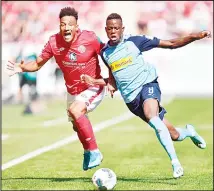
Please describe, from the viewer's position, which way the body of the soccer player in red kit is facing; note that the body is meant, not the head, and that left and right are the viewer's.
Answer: facing the viewer

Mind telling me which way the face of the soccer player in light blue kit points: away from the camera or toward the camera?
toward the camera

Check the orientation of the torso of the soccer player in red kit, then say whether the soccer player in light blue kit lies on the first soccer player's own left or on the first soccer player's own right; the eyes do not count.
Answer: on the first soccer player's own left
